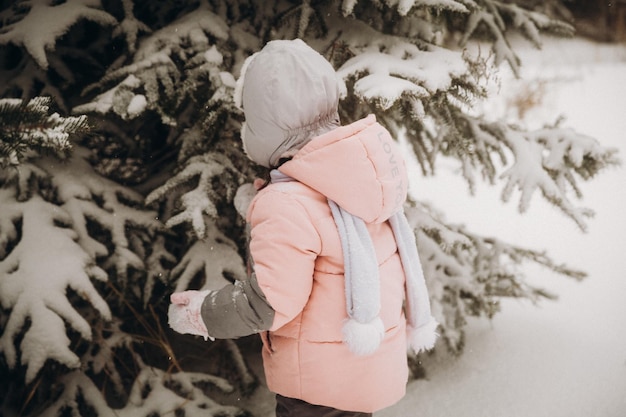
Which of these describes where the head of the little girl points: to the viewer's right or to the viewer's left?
to the viewer's left

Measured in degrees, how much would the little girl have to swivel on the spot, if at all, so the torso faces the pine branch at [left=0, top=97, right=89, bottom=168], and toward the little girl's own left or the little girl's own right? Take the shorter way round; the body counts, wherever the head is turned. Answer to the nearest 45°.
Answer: approximately 45° to the little girl's own left

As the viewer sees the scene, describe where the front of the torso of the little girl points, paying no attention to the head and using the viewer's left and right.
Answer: facing away from the viewer and to the left of the viewer
